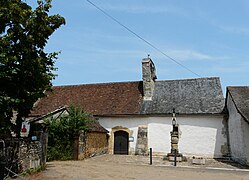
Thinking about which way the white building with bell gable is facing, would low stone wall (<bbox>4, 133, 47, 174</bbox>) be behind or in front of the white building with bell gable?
in front

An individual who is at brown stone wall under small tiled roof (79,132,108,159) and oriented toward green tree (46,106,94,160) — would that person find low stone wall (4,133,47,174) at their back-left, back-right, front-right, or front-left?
front-left

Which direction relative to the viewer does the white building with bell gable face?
toward the camera

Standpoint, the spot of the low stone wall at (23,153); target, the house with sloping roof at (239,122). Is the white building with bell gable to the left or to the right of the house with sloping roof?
left

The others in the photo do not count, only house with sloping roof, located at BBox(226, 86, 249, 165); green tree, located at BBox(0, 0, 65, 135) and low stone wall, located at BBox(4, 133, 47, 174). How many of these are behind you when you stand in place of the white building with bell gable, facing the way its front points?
0

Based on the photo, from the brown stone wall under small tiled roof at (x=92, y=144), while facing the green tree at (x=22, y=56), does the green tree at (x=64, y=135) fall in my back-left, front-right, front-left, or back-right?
front-right

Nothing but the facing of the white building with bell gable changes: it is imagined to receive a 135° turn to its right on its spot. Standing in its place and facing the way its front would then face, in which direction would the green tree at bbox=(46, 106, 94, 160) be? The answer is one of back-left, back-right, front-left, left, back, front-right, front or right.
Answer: left

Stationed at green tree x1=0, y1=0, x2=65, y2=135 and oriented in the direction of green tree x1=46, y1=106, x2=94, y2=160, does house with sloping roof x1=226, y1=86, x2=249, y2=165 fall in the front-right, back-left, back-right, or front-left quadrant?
front-right

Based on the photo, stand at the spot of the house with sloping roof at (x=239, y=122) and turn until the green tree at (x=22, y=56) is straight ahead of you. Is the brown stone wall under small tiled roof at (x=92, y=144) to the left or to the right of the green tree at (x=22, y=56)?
right
